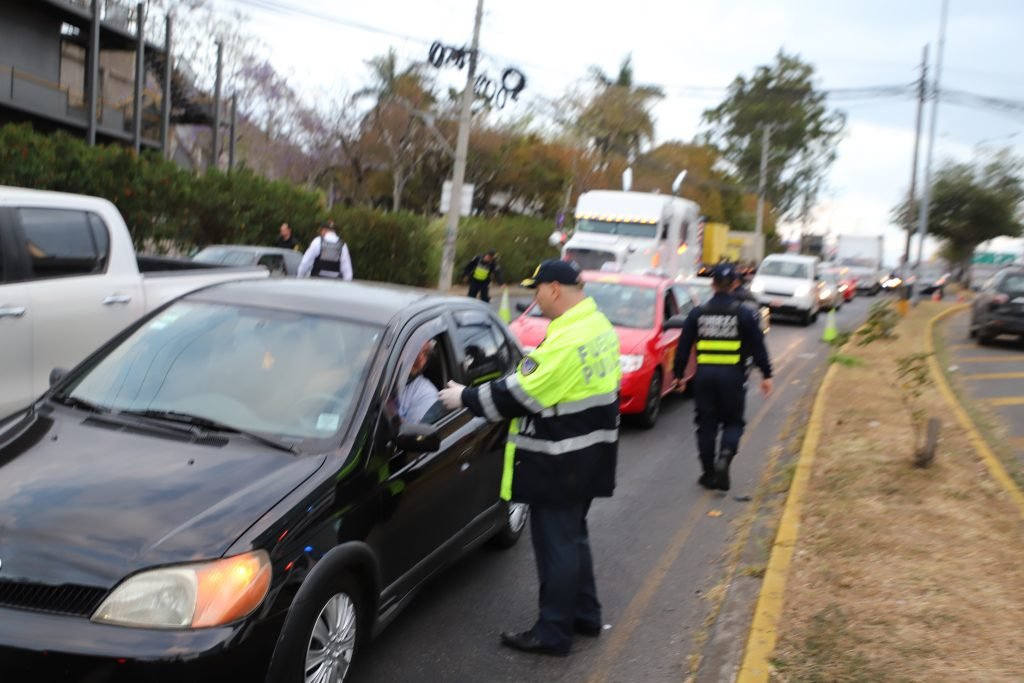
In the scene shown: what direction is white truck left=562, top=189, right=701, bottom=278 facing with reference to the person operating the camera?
facing the viewer and to the left of the viewer

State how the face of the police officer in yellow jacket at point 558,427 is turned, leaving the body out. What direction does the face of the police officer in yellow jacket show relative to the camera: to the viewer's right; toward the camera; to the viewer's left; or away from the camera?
to the viewer's left

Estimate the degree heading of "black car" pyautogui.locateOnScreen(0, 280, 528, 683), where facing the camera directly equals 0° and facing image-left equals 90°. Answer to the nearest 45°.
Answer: approximately 45°

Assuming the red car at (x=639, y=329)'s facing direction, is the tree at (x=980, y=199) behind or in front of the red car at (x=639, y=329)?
behind

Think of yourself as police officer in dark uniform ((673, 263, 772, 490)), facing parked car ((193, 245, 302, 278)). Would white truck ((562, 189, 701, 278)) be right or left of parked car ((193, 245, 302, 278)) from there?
right

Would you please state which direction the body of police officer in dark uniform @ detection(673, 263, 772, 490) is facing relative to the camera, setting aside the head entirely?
away from the camera

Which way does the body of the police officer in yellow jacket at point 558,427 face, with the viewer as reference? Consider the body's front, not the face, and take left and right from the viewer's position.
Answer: facing away from the viewer and to the left of the viewer

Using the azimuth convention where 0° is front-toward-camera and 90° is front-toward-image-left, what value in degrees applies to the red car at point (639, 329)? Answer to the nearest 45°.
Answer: approximately 45°

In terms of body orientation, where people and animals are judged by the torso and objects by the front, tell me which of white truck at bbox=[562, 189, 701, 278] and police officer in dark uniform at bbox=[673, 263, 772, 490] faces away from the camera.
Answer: the police officer in dark uniform

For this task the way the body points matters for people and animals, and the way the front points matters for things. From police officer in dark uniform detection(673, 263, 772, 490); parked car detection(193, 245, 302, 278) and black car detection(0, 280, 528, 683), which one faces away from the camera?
the police officer in dark uniform

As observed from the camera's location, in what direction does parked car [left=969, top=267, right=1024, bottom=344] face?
facing away from the viewer and to the left of the viewer
